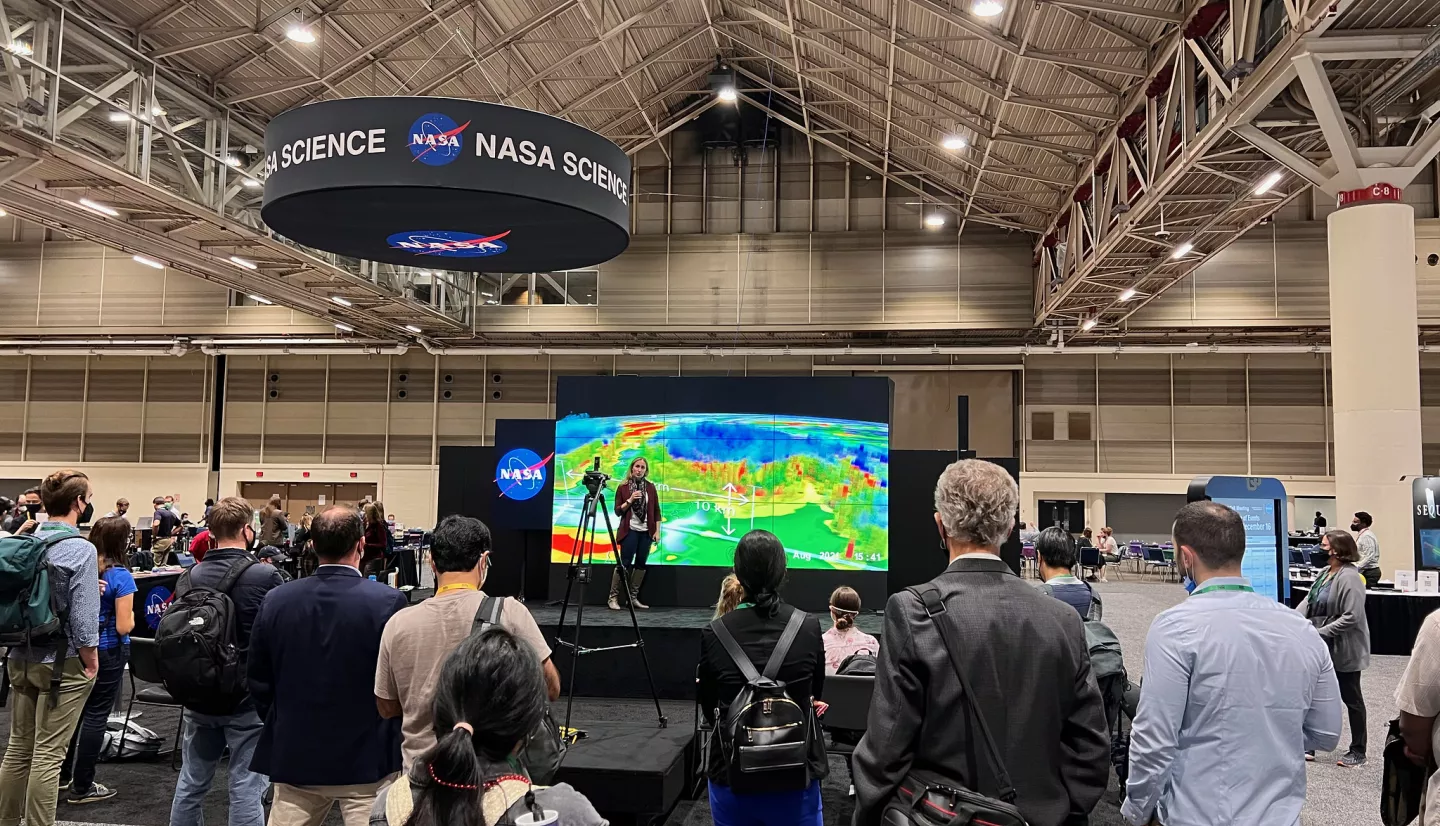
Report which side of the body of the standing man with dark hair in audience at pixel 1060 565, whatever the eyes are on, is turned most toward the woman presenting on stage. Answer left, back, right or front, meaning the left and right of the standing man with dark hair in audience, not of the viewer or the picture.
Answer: front

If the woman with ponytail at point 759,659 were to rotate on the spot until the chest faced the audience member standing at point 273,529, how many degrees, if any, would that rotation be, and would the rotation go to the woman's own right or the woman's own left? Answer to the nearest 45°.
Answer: approximately 45° to the woman's own left

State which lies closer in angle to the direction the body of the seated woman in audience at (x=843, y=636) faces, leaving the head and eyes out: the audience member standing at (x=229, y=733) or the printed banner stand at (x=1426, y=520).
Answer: the printed banner stand

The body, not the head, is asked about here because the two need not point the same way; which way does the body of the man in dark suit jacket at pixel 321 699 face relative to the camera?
away from the camera

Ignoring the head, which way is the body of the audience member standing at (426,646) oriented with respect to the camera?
away from the camera

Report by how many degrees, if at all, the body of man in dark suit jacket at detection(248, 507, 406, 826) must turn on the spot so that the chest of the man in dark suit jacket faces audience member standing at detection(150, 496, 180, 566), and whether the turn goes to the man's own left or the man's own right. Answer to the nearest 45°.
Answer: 0° — they already face them

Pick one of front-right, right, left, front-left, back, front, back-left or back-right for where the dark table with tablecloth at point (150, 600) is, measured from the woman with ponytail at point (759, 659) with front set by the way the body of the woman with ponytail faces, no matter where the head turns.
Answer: front-left

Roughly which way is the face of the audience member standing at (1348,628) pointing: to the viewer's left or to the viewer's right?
to the viewer's left

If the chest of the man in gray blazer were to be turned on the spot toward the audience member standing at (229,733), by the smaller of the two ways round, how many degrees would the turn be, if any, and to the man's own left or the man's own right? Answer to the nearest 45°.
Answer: approximately 90° to the man's own left

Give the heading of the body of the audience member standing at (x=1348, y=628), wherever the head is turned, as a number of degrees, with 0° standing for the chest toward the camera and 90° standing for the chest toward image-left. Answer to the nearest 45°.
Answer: approximately 90°

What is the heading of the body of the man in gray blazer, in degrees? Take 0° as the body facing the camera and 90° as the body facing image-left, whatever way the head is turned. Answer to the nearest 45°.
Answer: approximately 180°

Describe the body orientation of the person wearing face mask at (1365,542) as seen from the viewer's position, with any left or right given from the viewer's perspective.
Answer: facing to the left of the viewer

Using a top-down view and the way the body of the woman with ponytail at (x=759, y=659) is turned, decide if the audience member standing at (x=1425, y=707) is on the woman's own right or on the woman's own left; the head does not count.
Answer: on the woman's own right

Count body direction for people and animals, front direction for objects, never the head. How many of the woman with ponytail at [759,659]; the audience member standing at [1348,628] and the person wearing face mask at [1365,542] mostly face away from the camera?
1

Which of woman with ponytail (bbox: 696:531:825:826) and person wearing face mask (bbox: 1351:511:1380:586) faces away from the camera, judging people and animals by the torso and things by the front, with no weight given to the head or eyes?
the woman with ponytail

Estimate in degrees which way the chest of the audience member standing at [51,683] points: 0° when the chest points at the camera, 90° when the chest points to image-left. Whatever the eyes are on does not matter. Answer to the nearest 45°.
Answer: approximately 225°
